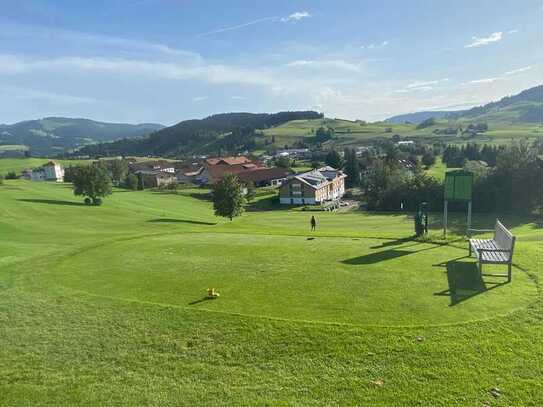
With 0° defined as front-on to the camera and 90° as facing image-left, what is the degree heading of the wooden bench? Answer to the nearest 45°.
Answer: approximately 90°

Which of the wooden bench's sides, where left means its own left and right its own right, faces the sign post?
right
